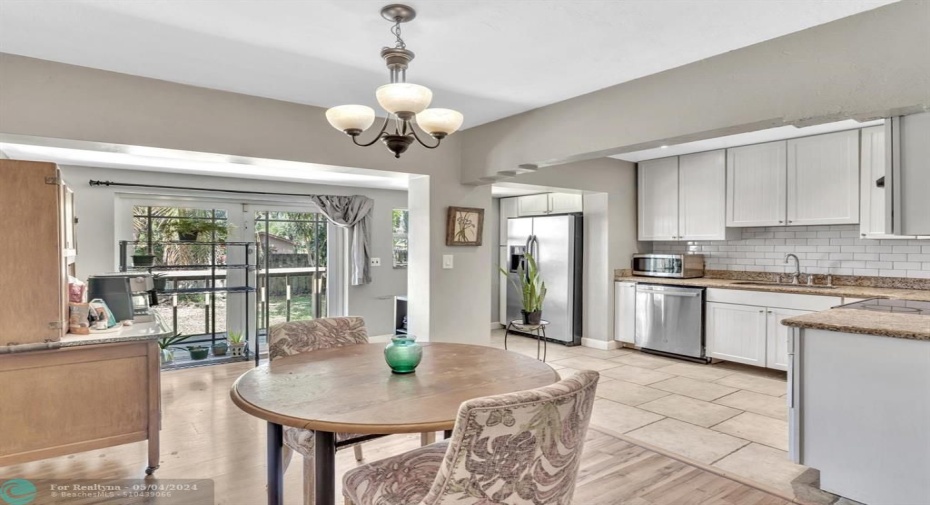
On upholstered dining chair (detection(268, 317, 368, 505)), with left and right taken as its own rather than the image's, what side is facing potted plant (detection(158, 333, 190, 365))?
back

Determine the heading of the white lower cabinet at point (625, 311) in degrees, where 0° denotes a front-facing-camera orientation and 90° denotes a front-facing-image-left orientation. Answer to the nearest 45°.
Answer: approximately 45°

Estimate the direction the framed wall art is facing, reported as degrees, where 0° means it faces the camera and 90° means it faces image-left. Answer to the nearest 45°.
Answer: approximately 315°

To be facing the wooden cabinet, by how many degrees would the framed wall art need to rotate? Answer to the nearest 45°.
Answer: approximately 90° to its right

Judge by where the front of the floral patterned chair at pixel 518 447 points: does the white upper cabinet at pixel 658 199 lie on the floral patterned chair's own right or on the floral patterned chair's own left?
on the floral patterned chair's own right

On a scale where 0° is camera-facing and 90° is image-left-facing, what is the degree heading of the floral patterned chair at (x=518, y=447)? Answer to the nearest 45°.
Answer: approximately 135°

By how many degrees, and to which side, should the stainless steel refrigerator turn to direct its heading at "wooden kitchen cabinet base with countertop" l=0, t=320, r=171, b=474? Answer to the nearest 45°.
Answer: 0° — it already faces it

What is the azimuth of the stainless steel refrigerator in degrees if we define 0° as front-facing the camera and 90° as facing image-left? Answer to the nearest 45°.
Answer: approximately 45°
